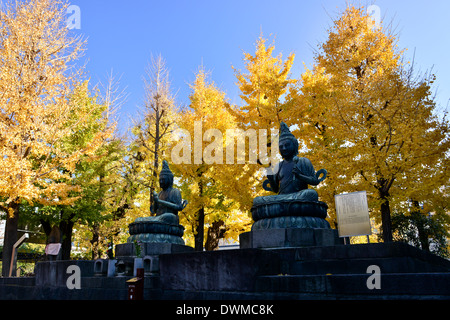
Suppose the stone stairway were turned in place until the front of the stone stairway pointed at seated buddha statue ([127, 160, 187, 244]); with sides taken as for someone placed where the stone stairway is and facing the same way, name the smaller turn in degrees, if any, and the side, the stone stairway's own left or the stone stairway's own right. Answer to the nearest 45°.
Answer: approximately 135° to the stone stairway's own right

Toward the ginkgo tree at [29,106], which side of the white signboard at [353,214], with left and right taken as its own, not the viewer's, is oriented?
right

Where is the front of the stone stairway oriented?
toward the camera

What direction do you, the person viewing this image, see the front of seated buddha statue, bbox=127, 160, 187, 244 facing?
facing the viewer and to the left of the viewer

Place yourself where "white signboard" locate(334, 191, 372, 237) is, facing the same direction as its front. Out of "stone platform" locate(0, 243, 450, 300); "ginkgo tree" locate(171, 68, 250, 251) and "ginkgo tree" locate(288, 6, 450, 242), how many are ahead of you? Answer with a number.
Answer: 1

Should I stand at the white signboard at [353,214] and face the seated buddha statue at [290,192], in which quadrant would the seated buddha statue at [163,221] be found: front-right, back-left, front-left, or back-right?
front-right

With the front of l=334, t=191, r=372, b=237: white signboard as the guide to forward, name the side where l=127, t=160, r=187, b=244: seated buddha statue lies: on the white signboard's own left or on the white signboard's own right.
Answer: on the white signboard's own right

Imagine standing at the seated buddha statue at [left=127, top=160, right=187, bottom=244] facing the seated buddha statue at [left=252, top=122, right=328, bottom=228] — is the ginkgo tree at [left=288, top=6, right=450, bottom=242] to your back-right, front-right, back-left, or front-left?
front-left

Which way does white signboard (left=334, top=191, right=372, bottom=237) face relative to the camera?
toward the camera

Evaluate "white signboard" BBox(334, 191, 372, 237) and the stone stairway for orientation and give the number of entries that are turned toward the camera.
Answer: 2
